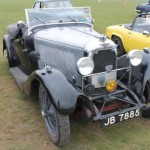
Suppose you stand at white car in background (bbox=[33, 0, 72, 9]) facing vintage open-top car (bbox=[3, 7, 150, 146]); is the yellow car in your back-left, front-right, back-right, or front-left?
front-left

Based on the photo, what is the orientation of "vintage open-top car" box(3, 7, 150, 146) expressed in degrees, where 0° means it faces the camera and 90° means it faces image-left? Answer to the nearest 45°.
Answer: approximately 315°

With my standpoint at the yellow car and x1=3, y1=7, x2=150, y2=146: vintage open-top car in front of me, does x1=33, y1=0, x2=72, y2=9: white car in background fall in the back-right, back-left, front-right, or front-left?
back-right

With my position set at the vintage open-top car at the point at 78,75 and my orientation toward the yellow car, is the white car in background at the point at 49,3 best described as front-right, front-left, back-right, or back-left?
front-left

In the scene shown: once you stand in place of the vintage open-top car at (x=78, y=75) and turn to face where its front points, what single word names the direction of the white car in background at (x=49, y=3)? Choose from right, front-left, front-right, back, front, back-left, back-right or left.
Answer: back-left

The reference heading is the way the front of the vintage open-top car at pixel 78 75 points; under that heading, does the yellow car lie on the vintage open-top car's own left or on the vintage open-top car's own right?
on the vintage open-top car's own left
